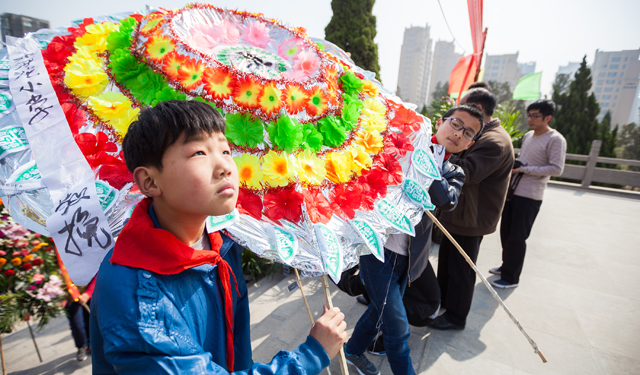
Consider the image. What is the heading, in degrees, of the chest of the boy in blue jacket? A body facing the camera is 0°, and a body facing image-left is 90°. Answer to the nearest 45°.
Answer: approximately 315°

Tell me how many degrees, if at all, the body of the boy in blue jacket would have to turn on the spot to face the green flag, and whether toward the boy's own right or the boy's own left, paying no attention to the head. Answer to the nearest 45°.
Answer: approximately 90° to the boy's own left

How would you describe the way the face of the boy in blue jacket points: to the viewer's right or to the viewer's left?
to the viewer's right

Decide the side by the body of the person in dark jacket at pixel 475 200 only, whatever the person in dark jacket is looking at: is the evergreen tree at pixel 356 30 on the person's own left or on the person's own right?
on the person's own right

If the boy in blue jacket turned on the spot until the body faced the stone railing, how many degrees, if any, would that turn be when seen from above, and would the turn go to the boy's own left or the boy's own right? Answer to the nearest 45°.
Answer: approximately 90° to the boy's own left

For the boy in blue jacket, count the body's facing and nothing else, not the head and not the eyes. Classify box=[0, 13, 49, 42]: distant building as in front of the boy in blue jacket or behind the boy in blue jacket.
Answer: behind

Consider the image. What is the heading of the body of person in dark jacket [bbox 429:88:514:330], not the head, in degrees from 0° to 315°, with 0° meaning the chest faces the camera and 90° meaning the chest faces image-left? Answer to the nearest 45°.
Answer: approximately 90°

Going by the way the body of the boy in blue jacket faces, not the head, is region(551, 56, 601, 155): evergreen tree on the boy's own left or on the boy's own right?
on the boy's own left

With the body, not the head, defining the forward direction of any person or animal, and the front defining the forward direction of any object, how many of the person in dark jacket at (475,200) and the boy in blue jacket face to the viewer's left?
1

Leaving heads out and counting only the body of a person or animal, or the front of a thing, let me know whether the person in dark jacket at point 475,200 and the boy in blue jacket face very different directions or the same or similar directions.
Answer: very different directions
